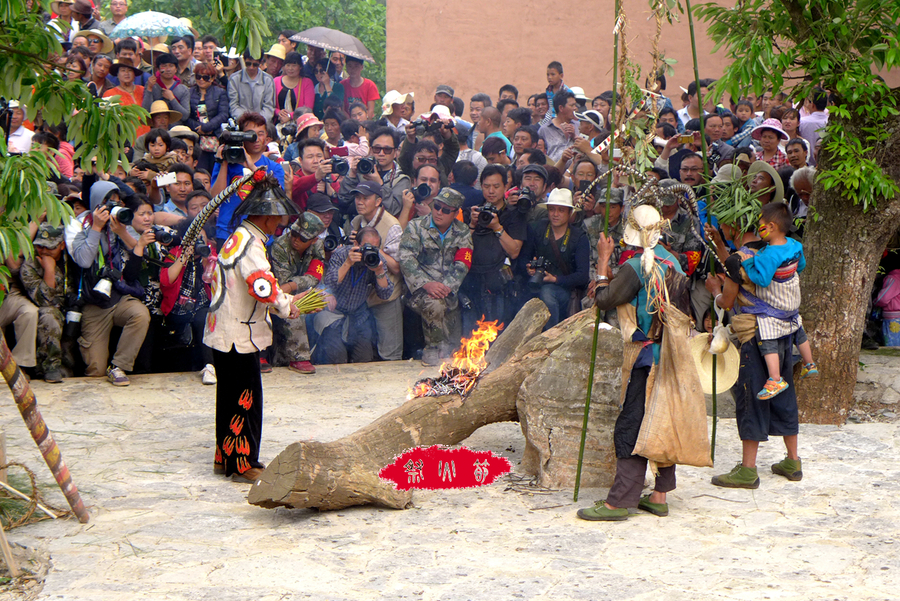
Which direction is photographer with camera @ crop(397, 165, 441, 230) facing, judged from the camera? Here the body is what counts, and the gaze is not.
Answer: toward the camera

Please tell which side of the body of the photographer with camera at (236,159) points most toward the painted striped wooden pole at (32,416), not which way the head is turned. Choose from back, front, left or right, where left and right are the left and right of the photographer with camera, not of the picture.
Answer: front

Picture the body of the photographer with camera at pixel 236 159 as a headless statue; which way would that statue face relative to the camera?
toward the camera

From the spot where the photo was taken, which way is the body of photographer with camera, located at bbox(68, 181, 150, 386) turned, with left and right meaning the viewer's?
facing the viewer and to the right of the viewer

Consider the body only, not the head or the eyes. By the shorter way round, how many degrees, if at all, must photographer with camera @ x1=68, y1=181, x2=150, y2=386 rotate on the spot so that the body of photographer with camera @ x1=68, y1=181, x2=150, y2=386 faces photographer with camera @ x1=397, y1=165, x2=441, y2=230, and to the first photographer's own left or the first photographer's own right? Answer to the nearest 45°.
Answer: approximately 45° to the first photographer's own left

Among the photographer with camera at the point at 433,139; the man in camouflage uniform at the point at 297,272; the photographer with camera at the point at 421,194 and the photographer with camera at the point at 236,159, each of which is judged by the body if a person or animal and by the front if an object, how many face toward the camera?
4

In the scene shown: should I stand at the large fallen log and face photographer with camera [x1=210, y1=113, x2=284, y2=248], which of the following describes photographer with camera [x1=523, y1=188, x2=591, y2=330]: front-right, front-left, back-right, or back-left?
front-right

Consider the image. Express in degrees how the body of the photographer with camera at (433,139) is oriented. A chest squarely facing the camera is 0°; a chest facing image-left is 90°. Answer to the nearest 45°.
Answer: approximately 0°

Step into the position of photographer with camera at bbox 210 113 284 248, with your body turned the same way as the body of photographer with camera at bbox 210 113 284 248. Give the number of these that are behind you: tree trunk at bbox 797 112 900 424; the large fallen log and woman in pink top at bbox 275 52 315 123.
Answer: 1

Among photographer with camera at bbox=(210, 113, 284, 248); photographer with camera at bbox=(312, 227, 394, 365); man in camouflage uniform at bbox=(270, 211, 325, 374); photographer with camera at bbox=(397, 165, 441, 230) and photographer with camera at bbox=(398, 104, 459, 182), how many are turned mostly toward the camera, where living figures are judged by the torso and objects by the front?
5

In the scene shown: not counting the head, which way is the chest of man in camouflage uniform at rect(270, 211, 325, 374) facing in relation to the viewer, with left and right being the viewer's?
facing the viewer

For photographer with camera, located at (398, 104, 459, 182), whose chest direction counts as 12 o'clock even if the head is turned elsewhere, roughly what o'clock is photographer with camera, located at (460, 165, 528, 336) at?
photographer with camera, located at (460, 165, 528, 336) is roughly at 11 o'clock from photographer with camera, located at (398, 104, 459, 182).

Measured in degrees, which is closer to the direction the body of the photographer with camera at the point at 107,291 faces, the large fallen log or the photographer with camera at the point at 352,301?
the large fallen log

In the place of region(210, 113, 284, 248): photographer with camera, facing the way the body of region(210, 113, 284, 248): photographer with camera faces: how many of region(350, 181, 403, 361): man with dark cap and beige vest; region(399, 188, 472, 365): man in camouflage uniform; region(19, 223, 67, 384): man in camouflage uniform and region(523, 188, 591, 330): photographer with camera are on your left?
3
